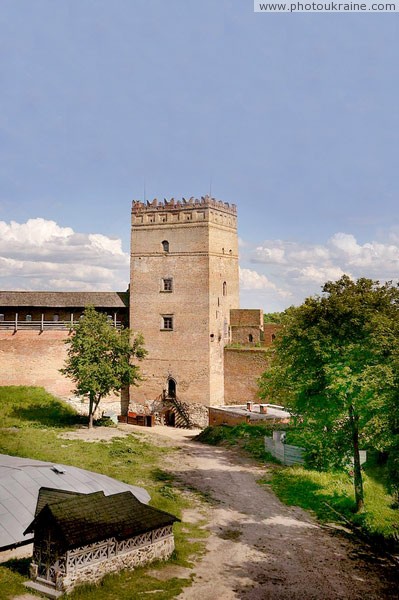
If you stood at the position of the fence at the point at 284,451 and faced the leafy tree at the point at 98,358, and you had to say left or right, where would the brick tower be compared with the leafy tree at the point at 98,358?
right

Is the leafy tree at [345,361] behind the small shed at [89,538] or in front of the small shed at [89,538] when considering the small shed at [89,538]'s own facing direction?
behind

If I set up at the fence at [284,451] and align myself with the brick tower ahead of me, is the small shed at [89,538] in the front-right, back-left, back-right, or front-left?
back-left

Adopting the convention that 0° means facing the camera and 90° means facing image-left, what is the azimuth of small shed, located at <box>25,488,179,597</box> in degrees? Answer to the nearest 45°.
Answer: approximately 45°

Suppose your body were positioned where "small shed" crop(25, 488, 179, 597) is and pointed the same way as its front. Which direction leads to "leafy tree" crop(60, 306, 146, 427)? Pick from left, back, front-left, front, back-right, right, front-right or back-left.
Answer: back-right

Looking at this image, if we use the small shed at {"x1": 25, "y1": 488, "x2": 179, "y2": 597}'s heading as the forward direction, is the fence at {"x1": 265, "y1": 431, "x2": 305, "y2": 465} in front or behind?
behind

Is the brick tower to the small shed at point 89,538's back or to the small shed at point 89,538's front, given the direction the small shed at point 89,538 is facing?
to the back

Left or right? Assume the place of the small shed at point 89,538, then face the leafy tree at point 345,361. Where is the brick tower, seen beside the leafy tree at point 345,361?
left
